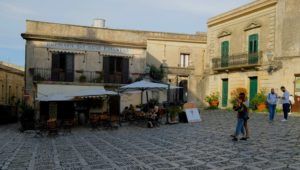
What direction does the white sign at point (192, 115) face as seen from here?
toward the camera

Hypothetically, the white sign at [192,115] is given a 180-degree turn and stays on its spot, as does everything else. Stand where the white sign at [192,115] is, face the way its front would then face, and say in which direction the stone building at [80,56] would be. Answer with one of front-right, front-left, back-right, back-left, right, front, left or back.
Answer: front-left

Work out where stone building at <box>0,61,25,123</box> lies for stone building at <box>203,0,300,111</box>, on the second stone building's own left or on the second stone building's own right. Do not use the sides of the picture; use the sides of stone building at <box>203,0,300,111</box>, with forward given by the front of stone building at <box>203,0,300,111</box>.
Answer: on the second stone building's own right

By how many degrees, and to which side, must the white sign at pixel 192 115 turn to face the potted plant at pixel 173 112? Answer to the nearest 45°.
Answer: approximately 90° to its right

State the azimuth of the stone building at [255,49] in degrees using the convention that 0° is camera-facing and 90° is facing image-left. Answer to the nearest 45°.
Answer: approximately 45°

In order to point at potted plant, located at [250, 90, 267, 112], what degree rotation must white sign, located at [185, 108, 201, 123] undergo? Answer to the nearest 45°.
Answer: approximately 135° to its left

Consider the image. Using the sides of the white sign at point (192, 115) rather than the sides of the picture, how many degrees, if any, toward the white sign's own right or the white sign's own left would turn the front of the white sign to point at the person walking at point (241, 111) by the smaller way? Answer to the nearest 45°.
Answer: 0° — it already faces them

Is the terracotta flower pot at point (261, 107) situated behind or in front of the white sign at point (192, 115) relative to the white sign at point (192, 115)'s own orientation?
behind
